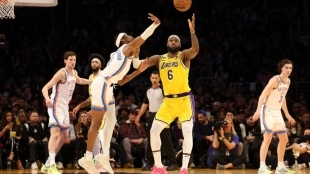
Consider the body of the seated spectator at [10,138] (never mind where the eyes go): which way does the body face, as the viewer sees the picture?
toward the camera

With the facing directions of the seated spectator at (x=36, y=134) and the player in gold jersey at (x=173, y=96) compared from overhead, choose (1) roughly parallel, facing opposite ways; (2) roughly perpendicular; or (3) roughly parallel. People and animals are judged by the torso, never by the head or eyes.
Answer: roughly parallel

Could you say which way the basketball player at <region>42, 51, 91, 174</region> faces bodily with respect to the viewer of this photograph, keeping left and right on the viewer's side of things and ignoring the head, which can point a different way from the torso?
facing the viewer and to the right of the viewer

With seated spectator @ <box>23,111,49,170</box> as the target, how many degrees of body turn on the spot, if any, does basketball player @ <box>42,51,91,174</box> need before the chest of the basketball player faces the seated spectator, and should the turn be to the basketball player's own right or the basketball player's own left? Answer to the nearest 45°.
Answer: approximately 135° to the basketball player's own left

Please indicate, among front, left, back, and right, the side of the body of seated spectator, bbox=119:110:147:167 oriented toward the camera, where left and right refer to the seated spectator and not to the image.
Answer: front

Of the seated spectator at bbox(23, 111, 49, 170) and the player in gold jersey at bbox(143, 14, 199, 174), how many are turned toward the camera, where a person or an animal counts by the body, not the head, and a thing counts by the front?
2

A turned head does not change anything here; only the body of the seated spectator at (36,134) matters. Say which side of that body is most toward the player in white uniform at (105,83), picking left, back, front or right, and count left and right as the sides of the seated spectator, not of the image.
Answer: front

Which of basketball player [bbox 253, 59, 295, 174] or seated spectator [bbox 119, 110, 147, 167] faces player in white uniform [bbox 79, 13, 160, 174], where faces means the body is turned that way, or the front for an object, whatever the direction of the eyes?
the seated spectator

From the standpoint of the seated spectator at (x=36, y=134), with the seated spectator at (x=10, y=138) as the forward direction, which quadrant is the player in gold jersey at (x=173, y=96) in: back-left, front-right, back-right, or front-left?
back-left

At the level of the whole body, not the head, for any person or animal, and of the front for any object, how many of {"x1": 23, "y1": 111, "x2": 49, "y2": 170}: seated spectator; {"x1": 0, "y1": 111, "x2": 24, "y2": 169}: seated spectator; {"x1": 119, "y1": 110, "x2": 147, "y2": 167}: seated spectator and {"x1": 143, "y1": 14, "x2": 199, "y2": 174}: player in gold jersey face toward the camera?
4
